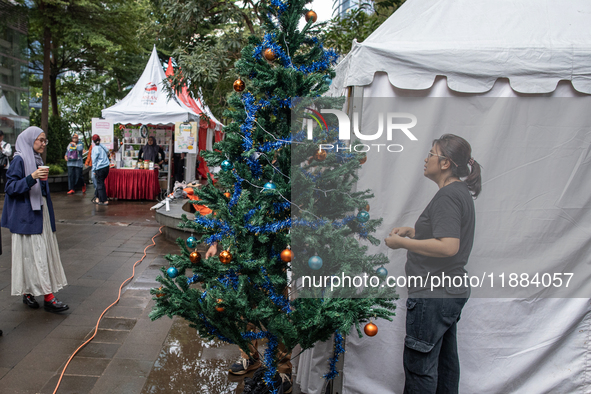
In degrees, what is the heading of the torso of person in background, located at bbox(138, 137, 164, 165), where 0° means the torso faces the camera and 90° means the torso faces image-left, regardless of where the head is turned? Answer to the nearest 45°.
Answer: approximately 0°

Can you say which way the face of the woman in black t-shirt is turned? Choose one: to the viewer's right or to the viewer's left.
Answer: to the viewer's left

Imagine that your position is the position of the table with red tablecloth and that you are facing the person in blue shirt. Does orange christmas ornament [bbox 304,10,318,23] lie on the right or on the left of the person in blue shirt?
left

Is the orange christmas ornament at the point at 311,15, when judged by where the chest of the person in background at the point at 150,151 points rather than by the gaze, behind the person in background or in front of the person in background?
in front

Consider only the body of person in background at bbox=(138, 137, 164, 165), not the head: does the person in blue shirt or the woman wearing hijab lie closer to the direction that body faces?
the woman wearing hijab

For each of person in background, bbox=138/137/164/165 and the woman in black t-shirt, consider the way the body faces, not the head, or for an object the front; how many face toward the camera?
1

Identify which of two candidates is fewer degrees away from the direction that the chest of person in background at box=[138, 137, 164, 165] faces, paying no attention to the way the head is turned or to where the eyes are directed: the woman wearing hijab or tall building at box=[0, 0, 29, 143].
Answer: the woman wearing hijab

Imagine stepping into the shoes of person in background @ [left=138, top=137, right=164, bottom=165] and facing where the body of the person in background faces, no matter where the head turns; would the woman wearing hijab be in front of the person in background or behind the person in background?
in front

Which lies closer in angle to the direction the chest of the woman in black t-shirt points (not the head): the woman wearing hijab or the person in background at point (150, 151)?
the woman wearing hijab

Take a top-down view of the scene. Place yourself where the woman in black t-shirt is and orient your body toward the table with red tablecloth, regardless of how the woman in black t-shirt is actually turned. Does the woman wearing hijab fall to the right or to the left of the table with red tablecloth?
left

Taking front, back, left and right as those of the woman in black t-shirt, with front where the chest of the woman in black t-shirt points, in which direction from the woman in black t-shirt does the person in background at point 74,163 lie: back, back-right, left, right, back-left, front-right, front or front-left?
front-right

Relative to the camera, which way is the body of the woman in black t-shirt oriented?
to the viewer's left
